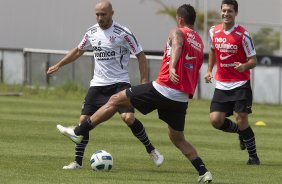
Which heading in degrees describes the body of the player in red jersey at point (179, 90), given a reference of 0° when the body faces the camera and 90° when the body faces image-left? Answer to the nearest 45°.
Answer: approximately 135°

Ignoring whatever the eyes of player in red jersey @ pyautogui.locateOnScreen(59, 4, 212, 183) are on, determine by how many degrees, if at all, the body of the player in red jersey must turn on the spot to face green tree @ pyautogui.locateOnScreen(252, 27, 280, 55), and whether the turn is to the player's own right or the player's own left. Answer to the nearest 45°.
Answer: approximately 45° to the player's own right

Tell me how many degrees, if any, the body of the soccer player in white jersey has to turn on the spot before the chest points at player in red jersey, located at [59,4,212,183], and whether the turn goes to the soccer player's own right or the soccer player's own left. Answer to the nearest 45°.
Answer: approximately 90° to the soccer player's own left

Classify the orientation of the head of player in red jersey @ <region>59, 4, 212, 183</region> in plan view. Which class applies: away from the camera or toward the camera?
away from the camera

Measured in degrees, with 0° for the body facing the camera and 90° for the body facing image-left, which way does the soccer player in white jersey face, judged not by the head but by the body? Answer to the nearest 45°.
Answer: approximately 45°
